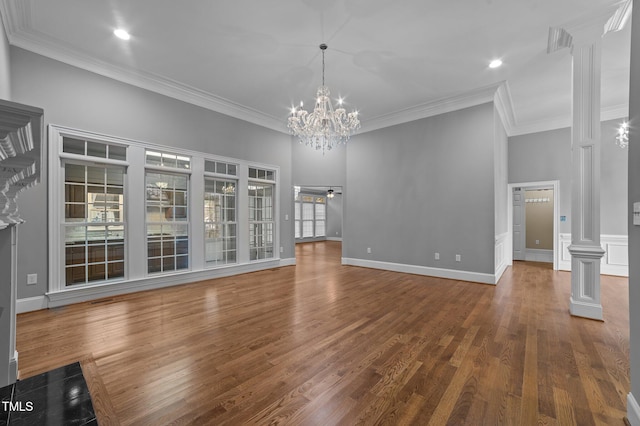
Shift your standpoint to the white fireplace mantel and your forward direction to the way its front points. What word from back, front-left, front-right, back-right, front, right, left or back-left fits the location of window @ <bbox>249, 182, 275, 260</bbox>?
front-left

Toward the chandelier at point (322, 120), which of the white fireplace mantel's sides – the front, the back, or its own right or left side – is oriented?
front

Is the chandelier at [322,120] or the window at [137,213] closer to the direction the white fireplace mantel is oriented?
the chandelier

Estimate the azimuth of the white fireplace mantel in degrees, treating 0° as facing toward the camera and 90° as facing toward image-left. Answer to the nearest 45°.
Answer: approximately 270°

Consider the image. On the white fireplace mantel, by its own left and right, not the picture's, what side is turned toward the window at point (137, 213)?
left

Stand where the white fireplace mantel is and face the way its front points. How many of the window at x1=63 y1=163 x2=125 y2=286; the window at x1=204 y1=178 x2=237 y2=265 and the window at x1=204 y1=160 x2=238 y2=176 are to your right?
0

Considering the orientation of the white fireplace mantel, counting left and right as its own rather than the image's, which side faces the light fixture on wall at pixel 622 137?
front

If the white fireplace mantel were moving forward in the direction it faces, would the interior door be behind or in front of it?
in front

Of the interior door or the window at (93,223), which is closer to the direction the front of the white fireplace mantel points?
the interior door

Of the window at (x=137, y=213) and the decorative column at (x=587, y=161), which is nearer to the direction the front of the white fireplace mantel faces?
the decorative column

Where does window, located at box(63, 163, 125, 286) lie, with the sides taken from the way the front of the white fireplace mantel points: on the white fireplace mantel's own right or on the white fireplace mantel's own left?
on the white fireplace mantel's own left

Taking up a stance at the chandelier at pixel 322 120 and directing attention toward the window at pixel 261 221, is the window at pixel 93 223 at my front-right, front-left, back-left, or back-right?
front-left

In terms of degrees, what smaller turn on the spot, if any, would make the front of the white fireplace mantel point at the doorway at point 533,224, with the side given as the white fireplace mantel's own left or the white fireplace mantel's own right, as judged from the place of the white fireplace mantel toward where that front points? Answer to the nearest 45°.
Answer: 0° — it already faces it

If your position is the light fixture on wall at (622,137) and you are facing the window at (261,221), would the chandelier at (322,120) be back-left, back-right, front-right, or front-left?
front-left

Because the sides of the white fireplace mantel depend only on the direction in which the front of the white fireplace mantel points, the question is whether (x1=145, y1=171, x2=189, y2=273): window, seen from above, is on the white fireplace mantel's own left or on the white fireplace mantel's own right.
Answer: on the white fireplace mantel's own left
